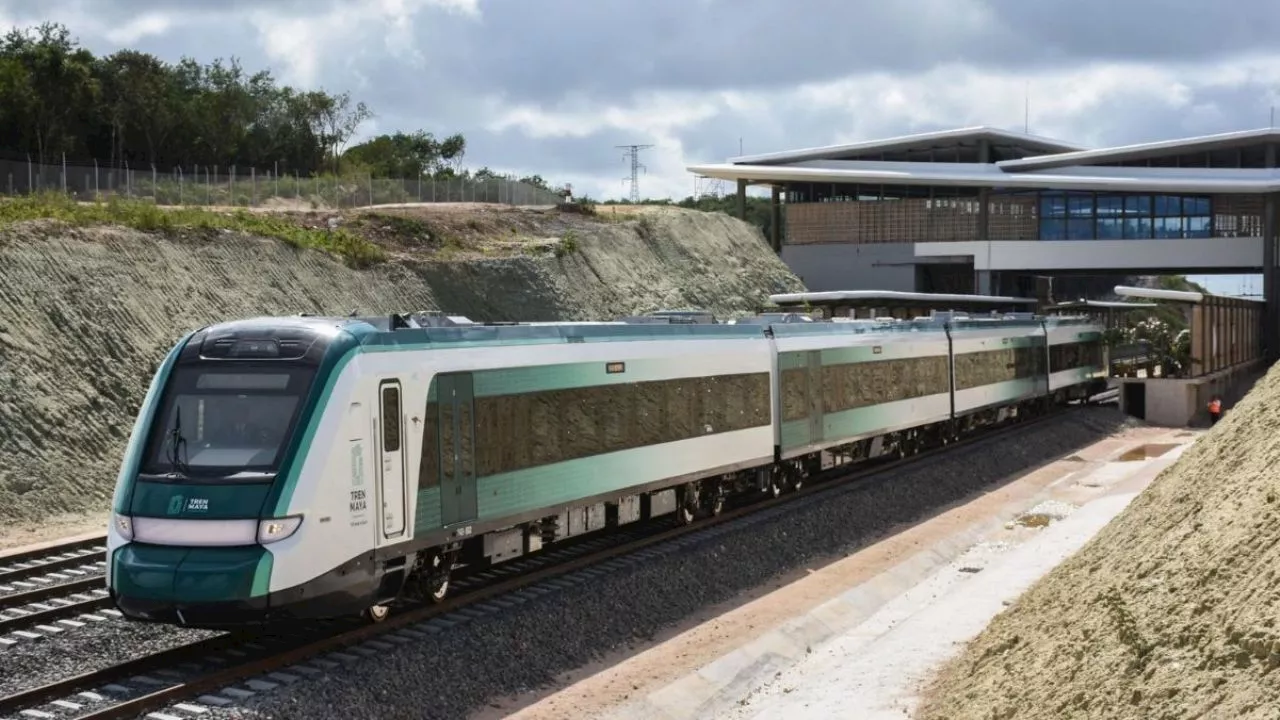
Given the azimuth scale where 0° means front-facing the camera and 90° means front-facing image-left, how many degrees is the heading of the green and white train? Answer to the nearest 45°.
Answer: approximately 45°

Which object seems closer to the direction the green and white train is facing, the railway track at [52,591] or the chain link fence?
the railway track

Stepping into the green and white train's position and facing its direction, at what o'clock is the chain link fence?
The chain link fence is roughly at 4 o'clock from the green and white train.
